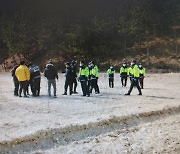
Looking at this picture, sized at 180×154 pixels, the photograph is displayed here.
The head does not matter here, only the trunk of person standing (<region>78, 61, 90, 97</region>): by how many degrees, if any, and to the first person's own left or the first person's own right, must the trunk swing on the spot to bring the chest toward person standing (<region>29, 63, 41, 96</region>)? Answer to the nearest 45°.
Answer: approximately 45° to the first person's own right

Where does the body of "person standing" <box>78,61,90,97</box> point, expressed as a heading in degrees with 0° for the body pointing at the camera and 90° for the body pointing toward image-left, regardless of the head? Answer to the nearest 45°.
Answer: approximately 45°

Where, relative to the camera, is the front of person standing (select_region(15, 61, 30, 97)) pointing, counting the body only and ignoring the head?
away from the camera

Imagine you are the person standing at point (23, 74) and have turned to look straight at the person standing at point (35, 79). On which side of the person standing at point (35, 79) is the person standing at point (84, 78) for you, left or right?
right

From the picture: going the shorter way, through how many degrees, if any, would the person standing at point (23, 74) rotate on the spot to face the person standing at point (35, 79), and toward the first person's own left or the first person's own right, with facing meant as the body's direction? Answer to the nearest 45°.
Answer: approximately 45° to the first person's own right

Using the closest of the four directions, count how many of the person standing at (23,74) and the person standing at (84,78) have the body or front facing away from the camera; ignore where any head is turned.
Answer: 1

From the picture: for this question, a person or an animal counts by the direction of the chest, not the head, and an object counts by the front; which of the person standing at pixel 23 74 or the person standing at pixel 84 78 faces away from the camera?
the person standing at pixel 23 74
